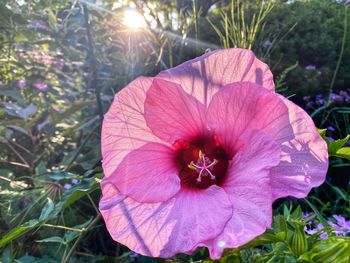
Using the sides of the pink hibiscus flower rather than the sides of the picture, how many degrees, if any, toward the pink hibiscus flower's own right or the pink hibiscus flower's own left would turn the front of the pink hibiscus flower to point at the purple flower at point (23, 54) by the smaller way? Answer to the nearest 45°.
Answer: approximately 135° to the pink hibiscus flower's own right

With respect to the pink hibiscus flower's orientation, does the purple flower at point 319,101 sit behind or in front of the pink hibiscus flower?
behind

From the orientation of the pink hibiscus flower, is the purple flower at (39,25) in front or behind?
behind

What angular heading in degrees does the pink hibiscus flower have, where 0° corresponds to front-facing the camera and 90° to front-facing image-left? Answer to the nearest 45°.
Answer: approximately 0°

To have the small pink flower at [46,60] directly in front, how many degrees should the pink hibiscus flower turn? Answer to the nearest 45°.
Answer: approximately 135° to its right

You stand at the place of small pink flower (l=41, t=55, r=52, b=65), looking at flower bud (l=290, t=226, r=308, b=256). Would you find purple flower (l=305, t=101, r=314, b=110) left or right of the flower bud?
left

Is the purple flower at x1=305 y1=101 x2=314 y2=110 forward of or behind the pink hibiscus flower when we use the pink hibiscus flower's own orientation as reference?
behind
